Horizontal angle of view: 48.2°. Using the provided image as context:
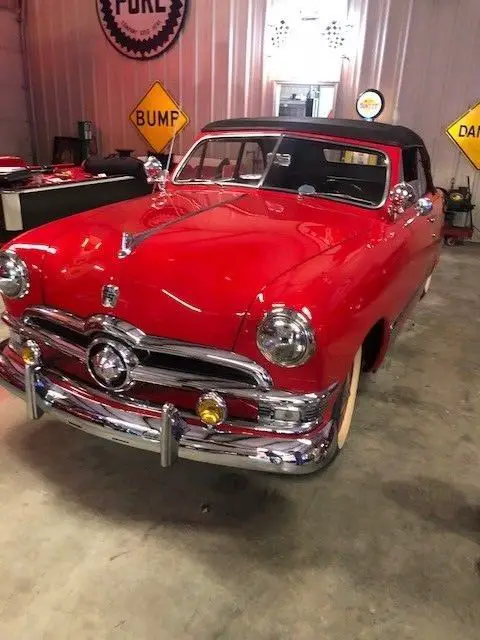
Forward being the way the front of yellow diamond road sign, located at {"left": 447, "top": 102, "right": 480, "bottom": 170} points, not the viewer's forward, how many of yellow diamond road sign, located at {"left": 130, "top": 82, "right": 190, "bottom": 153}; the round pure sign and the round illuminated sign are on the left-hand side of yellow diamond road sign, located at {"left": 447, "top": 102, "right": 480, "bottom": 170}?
0

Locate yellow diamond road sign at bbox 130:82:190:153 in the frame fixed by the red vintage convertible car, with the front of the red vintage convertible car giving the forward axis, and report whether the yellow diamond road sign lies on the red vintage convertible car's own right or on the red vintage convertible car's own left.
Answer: on the red vintage convertible car's own right

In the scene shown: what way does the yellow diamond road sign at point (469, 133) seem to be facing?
toward the camera

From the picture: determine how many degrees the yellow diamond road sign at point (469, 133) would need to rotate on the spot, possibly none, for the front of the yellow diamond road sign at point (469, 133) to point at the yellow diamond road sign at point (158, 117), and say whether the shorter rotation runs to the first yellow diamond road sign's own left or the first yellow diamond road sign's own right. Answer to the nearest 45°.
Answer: approximately 90° to the first yellow diamond road sign's own right

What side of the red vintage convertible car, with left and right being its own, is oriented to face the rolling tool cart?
back

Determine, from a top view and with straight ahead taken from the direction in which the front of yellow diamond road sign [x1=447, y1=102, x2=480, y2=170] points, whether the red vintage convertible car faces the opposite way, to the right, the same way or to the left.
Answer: the same way

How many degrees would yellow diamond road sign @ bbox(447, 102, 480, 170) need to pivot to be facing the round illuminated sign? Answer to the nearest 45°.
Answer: approximately 45° to its right

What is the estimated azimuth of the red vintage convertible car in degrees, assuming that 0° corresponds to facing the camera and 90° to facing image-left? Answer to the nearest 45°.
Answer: approximately 45°

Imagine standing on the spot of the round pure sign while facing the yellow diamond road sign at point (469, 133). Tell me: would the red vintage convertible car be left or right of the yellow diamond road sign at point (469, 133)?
right

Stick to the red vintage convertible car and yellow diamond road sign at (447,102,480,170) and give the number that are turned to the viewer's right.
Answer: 0

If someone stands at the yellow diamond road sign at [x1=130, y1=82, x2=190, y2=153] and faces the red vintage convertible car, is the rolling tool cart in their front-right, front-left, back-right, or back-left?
front-left

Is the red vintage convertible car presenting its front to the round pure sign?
no

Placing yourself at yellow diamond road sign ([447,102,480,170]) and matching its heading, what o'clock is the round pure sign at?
The round pure sign is roughly at 3 o'clock from the yellow diamond road sign.
